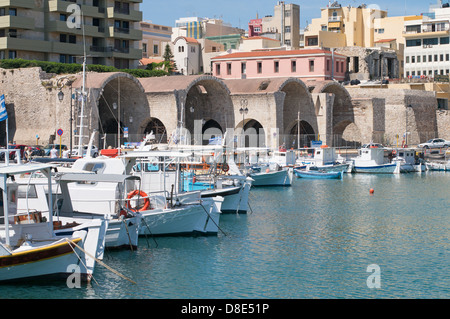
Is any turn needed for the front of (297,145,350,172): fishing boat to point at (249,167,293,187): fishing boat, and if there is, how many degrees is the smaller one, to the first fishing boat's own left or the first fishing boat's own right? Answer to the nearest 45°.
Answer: approximately 90° to the first fishing boat's own right

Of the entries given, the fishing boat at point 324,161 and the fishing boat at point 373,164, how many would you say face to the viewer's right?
2

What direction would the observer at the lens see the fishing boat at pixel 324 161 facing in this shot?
facing to the right of the viewer

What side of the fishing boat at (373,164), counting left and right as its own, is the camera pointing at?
right

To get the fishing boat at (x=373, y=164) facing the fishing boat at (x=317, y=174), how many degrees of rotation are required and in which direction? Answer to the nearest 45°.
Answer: approximately 135° to its right
